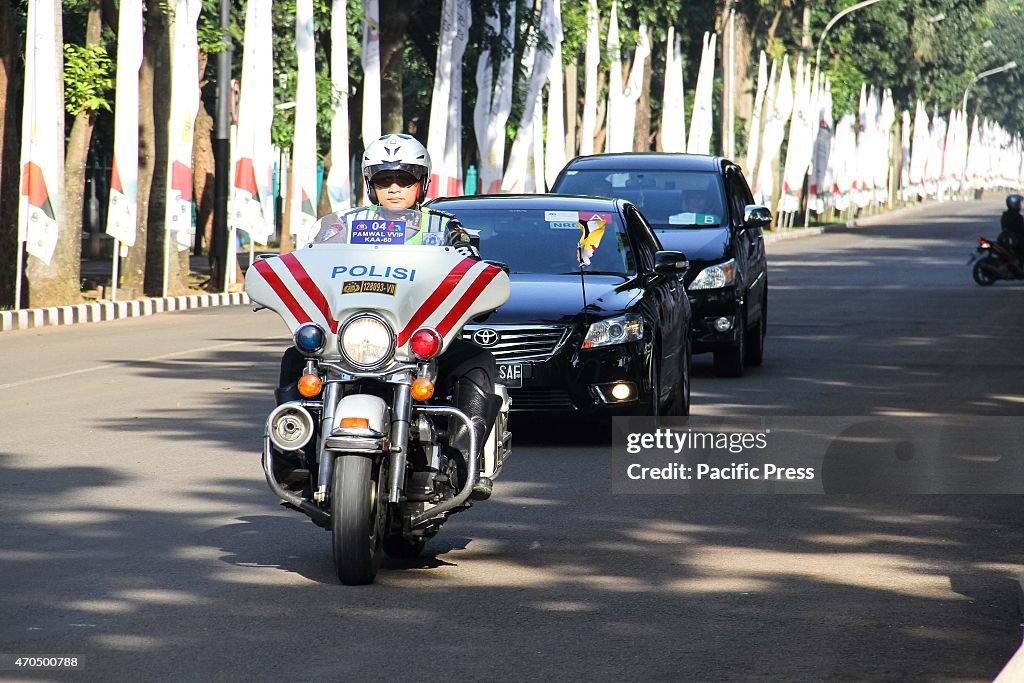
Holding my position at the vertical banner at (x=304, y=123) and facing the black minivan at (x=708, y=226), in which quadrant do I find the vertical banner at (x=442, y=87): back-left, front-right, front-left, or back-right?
back-left

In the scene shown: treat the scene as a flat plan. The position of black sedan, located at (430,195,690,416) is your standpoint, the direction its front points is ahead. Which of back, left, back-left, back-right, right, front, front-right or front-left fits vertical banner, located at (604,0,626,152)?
back

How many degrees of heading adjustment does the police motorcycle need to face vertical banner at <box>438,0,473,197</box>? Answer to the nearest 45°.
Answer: approximately 180°

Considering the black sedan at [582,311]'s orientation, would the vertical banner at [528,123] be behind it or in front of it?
behind

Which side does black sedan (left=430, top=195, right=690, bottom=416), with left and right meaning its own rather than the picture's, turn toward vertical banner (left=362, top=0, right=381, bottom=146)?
back

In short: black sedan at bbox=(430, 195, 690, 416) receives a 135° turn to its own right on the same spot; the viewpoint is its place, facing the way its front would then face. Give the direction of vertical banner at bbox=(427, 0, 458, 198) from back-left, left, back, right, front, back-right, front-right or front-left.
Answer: front-right

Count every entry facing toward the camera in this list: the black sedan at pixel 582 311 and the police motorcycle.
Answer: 2

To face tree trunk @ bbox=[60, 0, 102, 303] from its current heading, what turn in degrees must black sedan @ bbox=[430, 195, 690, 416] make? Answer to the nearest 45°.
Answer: approximately 135° to its right

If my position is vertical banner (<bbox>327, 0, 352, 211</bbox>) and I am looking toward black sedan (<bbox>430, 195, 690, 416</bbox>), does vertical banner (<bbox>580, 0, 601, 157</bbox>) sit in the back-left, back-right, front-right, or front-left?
back-left

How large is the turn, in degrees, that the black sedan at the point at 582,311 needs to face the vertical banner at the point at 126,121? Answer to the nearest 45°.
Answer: approximately 135° to its right

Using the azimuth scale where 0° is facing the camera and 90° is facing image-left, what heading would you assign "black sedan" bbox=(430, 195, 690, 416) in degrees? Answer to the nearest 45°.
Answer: approximately 0°
